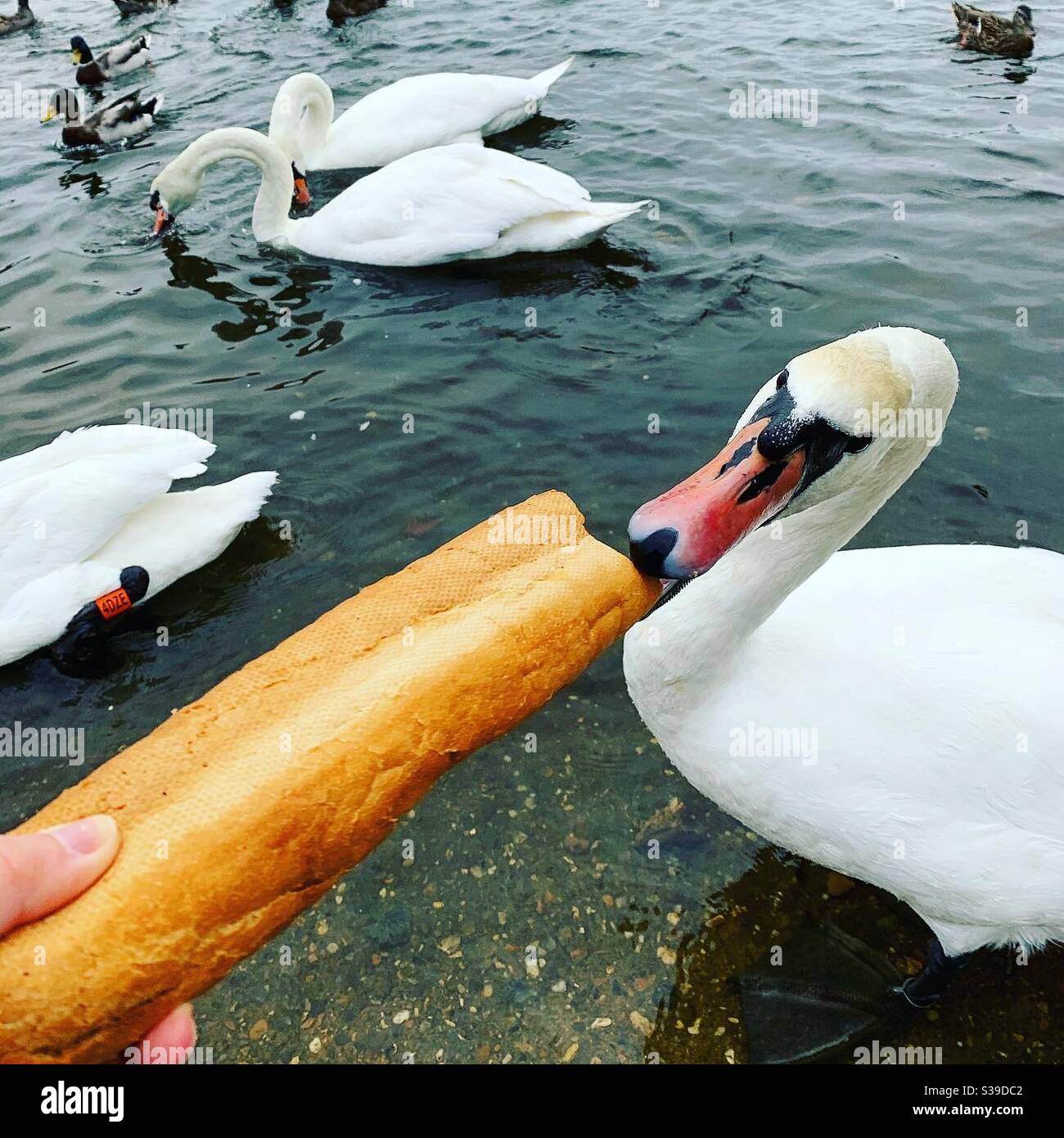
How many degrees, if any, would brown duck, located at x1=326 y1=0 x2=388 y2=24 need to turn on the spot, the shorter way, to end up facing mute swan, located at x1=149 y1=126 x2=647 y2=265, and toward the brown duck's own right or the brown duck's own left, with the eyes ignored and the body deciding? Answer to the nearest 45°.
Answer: approximately 90° to the brown duck's own left

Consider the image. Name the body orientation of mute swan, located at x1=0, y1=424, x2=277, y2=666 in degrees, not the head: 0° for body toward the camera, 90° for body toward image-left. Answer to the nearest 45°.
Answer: approximately 90°

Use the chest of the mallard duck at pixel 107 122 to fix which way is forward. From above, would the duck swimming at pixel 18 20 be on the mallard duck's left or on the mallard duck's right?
on the mallard duck's right

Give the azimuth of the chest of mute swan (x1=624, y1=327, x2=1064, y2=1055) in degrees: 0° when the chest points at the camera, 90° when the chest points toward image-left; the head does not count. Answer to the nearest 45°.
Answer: approximately 90°

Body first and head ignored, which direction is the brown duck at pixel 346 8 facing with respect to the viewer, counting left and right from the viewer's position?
facing to the left of the viewer

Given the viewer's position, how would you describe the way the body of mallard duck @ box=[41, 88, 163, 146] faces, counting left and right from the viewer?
facing to the left of the viewer

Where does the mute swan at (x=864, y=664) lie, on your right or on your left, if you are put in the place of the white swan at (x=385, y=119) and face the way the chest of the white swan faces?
on your left

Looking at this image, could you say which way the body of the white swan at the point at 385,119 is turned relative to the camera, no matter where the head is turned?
to the viewer's left

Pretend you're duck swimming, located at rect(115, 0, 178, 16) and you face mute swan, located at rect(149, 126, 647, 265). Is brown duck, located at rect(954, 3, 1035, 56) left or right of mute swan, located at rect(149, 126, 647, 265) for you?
left

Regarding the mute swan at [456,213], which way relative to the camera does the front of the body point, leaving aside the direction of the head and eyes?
to the viewer's left
